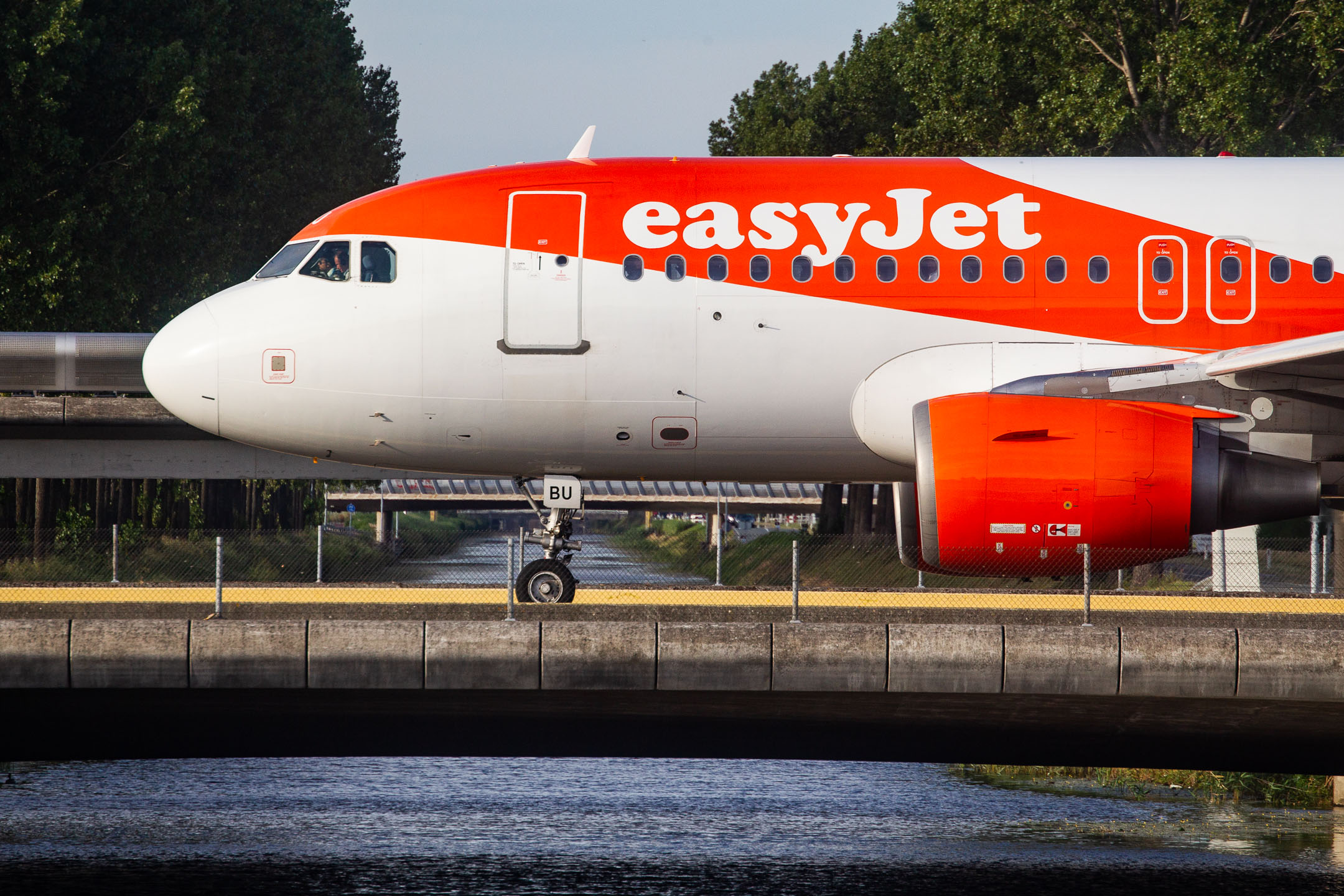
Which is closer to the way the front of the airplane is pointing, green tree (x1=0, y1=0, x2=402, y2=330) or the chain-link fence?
the green tree

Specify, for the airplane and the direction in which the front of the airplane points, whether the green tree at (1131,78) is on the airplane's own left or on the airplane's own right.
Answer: on the airplane's own right

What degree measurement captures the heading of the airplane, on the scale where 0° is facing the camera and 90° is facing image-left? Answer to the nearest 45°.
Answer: approximately 90°

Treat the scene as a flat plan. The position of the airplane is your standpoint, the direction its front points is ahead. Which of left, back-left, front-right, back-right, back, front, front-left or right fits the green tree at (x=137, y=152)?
front-right
